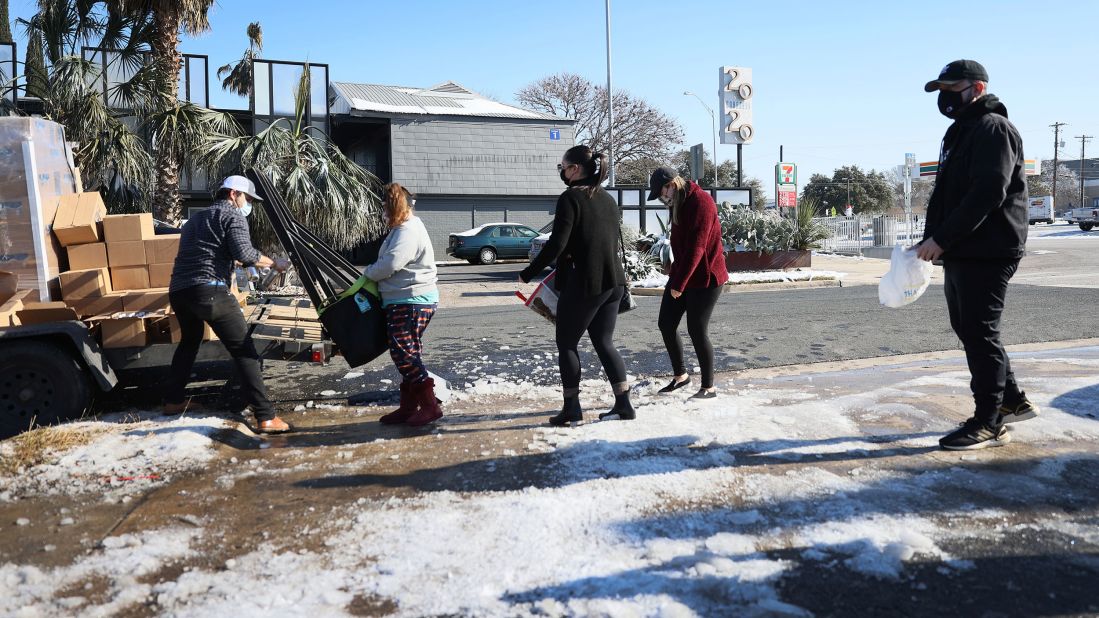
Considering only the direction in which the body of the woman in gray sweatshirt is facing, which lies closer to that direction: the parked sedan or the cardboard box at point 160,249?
the cardboard box

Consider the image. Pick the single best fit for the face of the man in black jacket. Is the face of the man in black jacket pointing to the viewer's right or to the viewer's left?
to the viewer's left

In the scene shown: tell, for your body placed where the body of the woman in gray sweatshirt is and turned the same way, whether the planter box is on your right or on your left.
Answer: on your right

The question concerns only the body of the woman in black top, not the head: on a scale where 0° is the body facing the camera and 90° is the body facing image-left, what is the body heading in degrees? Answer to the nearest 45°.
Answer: approximately 135°

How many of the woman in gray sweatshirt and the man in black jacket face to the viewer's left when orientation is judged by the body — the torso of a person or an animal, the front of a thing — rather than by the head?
2

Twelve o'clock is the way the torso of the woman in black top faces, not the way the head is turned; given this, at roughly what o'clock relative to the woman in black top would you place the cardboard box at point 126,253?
The cardboard box is roughly at 11 o'clock from the woman in black top.

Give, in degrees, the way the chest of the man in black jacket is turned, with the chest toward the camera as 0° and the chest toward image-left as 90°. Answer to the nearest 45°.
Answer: approximately 90°

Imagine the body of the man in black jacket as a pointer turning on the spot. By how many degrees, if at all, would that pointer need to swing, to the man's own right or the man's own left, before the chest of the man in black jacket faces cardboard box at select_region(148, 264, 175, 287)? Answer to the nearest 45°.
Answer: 0° — they already face it

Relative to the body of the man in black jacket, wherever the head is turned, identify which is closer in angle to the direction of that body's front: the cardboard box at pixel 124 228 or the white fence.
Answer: the cardboard box

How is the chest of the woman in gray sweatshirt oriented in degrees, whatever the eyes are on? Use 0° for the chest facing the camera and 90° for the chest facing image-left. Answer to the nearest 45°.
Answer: approximately 90°
